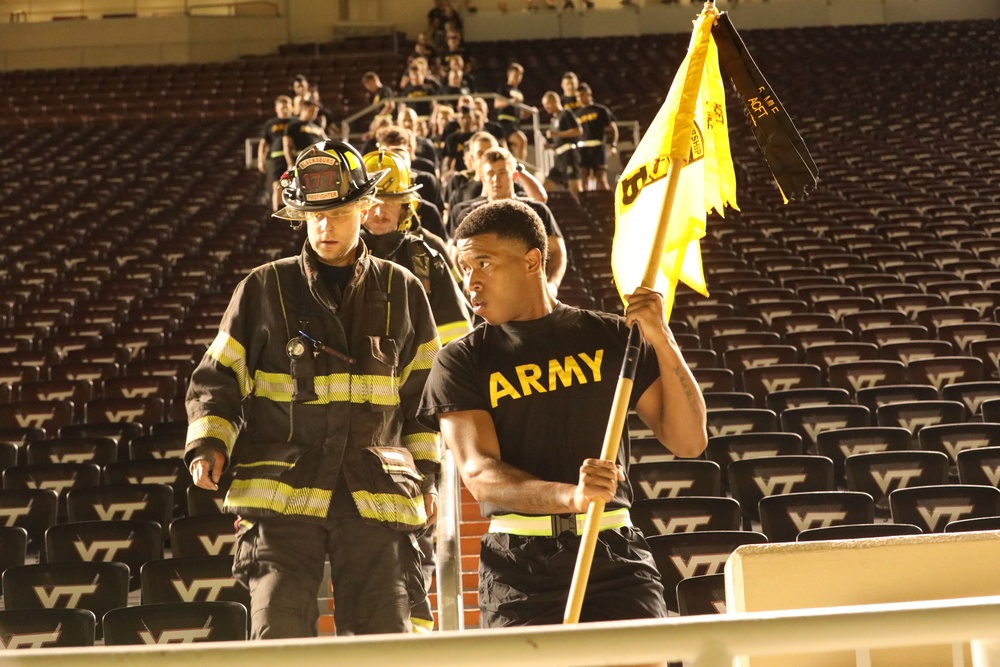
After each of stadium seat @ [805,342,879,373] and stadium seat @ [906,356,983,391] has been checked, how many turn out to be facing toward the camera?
2

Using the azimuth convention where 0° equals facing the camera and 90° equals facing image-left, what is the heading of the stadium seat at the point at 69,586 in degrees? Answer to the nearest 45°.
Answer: approximately 0°

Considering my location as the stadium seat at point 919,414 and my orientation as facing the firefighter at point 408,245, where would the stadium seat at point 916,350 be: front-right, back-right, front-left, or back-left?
back-right

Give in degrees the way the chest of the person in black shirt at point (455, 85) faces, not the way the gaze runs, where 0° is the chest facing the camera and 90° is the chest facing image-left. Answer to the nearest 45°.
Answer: approximately 0°

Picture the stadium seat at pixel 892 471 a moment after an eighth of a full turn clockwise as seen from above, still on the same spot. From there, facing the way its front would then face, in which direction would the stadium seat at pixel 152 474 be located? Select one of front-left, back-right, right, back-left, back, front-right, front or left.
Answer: front-right

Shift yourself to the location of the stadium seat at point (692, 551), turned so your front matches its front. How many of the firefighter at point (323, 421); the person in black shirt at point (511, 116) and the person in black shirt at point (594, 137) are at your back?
2

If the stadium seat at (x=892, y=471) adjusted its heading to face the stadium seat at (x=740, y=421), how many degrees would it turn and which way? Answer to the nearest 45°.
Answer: approximately 135° to its right

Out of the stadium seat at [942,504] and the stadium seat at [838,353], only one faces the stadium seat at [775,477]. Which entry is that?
the stadium seat at [838,353]

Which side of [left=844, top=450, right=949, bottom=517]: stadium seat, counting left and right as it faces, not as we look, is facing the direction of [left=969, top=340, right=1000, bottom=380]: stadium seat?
back
